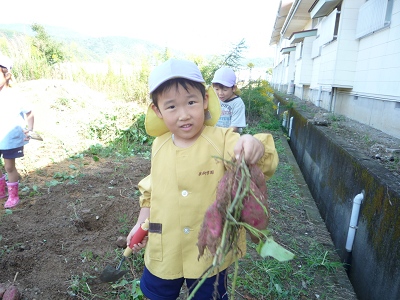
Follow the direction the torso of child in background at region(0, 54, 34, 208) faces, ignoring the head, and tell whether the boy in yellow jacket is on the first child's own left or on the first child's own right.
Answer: on the first child's own left

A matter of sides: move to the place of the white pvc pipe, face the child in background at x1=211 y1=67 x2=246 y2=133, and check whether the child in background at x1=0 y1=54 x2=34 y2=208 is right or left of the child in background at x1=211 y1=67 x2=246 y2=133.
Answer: left

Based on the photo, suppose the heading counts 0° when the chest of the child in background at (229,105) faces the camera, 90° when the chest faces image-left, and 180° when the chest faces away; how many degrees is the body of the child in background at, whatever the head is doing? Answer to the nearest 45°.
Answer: approximately 45°

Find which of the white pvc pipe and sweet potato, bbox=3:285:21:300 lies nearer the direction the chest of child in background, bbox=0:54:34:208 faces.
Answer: the sweet potato

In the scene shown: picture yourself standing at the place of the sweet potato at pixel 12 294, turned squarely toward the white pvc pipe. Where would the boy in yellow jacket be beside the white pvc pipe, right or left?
right

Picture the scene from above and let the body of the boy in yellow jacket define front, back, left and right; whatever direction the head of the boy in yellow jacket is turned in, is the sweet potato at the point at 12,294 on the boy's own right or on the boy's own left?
on the boy's own right

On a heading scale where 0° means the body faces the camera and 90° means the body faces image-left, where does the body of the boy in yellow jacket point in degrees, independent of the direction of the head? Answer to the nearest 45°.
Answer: approximately 0°

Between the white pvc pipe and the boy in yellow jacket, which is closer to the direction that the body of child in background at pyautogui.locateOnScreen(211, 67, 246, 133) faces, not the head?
the boy in yellow jacket
